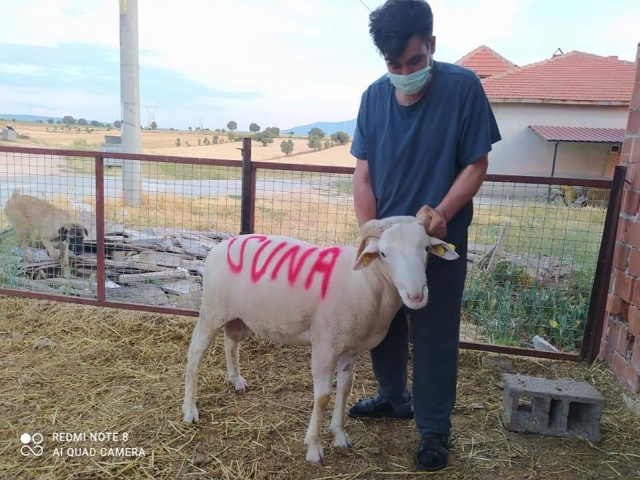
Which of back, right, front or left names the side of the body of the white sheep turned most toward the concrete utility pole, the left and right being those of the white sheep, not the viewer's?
back

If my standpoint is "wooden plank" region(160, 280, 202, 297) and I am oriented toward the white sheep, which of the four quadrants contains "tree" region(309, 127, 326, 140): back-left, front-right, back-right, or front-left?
back-left

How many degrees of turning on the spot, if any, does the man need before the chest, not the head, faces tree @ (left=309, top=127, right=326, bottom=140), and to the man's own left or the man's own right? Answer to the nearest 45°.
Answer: approximately 135° to the man's own right

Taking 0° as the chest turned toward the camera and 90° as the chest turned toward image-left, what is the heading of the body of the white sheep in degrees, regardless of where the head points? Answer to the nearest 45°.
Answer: approximately 315°

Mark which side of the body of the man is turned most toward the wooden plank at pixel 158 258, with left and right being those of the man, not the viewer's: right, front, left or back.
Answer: right

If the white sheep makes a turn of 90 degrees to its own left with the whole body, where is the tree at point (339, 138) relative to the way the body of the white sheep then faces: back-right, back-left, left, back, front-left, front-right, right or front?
front-left

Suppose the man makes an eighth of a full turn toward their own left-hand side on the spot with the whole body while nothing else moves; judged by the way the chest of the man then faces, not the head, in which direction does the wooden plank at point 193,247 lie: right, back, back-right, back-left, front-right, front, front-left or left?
back-right

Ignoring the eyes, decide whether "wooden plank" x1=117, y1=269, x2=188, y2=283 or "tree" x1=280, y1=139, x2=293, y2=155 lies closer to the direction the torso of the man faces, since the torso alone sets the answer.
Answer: the wooden plank

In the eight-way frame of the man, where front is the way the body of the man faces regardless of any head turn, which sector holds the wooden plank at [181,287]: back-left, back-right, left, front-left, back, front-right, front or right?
right

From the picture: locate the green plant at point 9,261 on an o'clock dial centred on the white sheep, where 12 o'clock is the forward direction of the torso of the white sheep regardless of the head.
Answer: The green plant is roughly at 6 o'clock from the white sheep.

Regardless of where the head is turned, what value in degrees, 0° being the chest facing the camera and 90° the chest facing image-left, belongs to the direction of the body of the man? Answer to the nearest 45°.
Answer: approximately 45°

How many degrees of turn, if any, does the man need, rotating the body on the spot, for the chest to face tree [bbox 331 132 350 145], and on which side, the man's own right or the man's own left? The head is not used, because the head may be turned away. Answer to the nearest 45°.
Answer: approximately 135° to the man's own right
